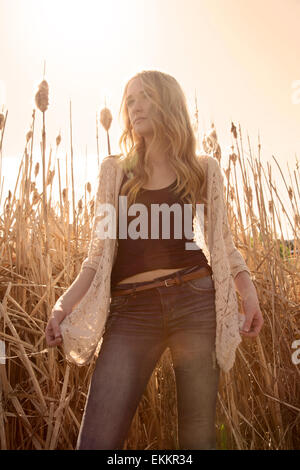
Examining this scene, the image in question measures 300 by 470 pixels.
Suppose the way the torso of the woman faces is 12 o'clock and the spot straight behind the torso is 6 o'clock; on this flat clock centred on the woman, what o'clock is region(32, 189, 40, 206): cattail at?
The cattail is roughly at 5 o'clock from the woman.

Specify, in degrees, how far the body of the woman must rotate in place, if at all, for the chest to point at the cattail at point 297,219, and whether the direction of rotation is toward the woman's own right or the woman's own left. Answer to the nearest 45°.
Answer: approximately 135° to the woman's own left

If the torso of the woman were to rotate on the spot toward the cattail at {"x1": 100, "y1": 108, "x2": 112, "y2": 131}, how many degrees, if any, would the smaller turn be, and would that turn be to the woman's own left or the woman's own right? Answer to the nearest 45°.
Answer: approximately 180°

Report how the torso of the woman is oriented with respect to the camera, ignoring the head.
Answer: toward the camera

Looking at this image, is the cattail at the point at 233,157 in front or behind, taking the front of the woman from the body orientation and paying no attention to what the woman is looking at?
behind

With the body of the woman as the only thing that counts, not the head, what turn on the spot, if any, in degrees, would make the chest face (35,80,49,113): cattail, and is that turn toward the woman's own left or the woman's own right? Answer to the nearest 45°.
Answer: approximately 135° to the woman's own right

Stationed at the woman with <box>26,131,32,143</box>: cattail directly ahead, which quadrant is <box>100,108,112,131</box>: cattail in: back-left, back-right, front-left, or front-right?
front-right

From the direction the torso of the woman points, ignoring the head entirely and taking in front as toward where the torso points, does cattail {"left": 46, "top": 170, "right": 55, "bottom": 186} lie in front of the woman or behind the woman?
behind

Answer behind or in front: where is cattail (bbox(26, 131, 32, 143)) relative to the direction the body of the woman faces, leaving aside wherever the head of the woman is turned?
behind
